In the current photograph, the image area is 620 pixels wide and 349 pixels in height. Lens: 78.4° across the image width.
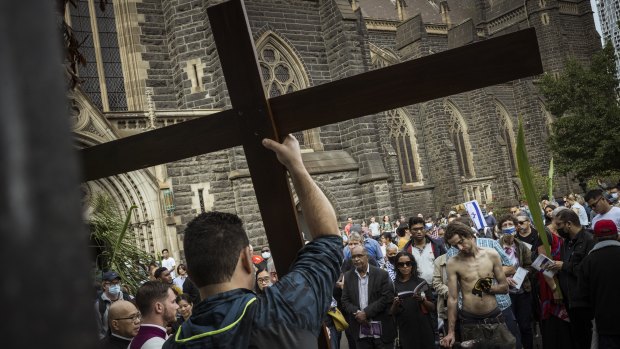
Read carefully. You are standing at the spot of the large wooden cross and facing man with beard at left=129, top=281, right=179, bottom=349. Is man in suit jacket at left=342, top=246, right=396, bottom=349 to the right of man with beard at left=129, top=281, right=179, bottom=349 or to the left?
right

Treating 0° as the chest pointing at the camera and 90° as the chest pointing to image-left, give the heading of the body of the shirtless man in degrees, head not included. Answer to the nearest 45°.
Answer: approximately 0°

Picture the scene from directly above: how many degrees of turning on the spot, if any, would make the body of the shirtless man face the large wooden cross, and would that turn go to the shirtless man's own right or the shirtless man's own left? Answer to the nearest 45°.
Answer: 0° — they already face it

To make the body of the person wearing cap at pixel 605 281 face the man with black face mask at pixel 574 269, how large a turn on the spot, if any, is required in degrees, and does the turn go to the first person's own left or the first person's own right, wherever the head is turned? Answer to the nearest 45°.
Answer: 0° — they already face them

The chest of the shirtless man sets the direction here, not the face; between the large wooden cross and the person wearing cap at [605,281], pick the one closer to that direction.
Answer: the large wooden cross

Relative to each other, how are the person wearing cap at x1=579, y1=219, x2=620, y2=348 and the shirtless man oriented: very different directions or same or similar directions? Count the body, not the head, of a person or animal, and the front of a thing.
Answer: very different directions
